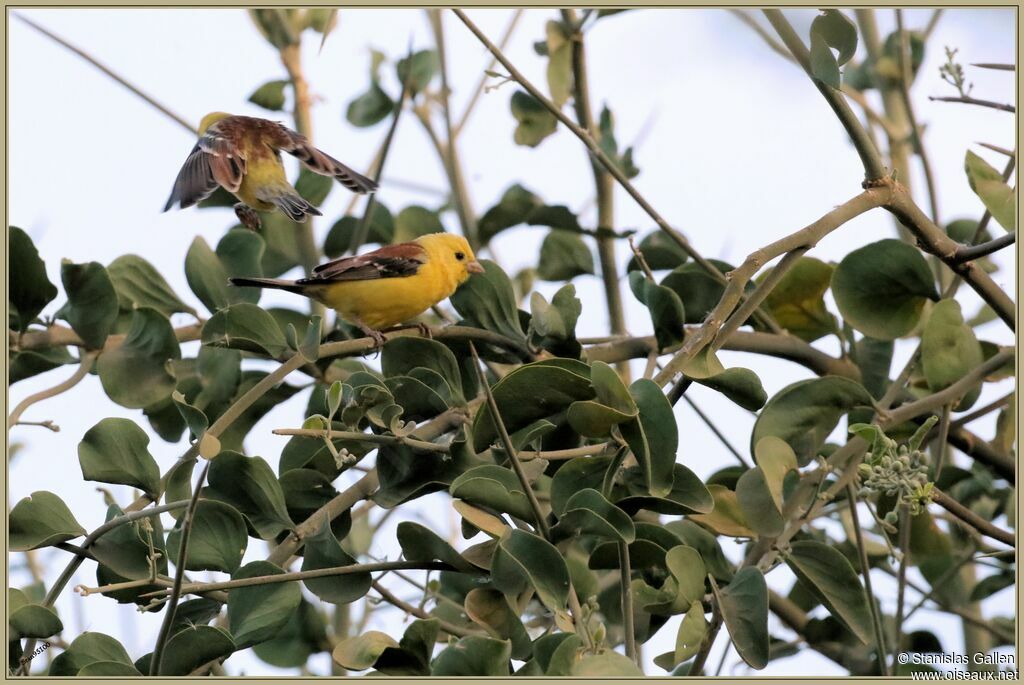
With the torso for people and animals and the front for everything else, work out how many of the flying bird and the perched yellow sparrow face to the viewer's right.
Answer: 1

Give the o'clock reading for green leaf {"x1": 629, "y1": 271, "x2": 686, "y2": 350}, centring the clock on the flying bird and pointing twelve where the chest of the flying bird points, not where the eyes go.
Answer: The green leaf is roughly at 5 o'clock from the flying bird.

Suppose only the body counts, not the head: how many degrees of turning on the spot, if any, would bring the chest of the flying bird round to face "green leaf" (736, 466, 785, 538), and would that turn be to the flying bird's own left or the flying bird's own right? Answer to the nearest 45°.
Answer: approximately 135° to the flying bird's own right

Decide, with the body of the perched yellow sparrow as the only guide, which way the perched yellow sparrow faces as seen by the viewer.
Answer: to the viewer's right

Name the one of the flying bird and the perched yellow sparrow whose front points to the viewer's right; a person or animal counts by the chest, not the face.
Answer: the perched yellow sparrow

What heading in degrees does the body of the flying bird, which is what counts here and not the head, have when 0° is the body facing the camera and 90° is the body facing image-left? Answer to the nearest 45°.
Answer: approximately 135°

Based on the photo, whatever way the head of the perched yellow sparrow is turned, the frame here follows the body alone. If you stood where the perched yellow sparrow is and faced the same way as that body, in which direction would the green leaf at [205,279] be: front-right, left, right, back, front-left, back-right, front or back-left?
back-right

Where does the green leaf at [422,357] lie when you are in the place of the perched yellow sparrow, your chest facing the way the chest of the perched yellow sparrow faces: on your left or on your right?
on your right
